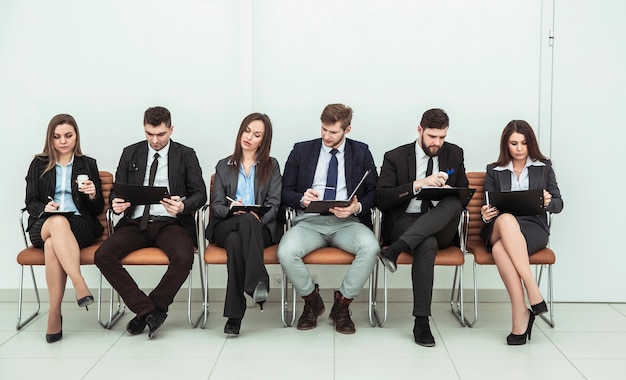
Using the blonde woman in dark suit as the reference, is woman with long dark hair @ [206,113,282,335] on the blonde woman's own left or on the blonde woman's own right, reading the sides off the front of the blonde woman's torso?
on the blonde woman's own left

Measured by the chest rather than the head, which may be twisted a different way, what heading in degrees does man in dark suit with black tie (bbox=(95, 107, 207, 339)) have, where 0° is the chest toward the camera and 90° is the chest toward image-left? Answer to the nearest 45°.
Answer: approximately 0°

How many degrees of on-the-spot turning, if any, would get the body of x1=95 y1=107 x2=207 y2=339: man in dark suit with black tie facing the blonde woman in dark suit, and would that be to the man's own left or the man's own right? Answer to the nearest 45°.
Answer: approximately 90° to the man's own right

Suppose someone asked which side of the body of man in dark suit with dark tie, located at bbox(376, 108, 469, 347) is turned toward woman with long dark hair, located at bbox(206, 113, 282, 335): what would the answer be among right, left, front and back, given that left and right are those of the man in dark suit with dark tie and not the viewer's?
right

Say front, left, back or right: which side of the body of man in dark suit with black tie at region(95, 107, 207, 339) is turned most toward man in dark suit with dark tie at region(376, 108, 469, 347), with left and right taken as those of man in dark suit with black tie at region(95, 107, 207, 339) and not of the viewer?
left
